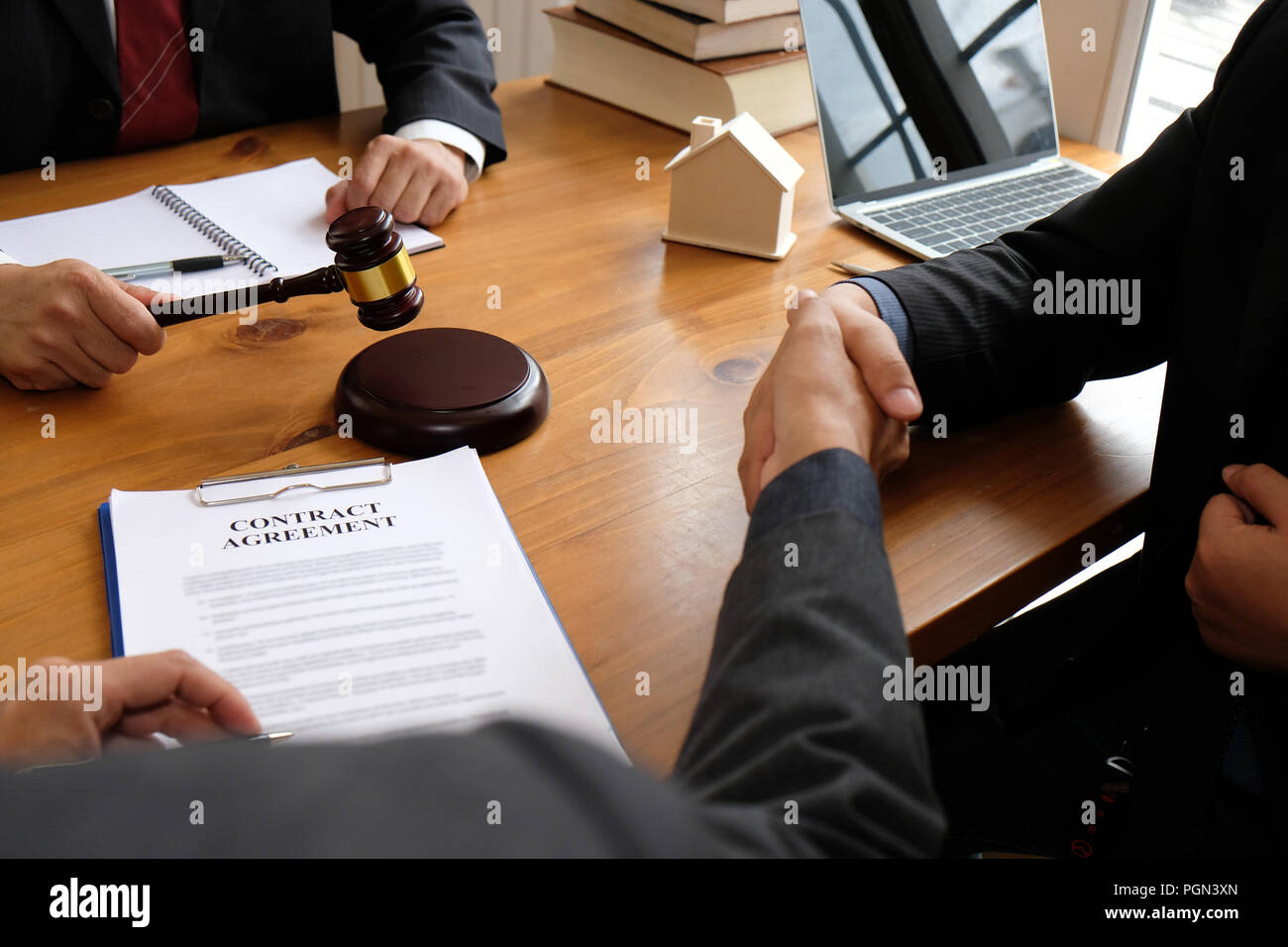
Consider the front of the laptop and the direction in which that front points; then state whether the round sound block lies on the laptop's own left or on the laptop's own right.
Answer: on the laptop's own right

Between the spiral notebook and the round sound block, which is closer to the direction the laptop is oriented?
the round sound block

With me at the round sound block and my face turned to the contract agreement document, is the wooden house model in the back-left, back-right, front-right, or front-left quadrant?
back-left

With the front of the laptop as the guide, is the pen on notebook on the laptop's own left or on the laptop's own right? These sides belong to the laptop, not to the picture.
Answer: on the laptop's own right

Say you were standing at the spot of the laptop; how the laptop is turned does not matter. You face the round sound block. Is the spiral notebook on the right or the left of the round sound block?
right

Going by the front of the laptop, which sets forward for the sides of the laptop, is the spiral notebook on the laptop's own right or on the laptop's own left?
on the laptop's own right

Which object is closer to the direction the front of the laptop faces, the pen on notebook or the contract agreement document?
the contract agreement document
